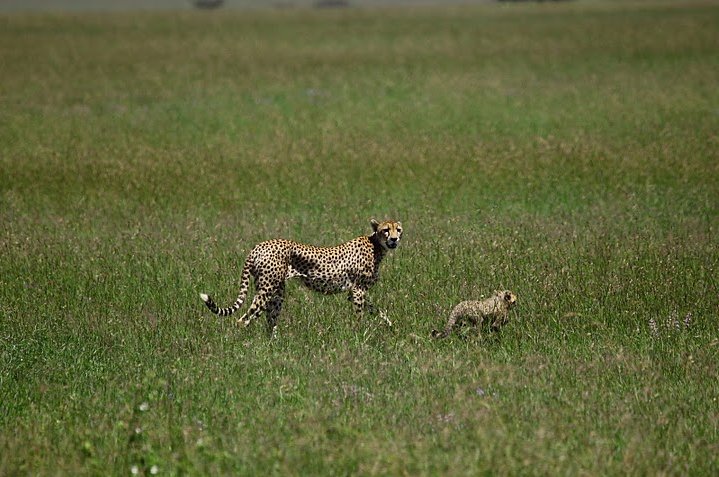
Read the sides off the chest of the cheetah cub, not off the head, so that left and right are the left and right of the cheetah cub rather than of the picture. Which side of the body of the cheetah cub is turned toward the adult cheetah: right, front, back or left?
back

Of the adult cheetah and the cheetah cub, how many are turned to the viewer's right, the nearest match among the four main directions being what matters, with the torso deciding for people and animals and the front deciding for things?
2

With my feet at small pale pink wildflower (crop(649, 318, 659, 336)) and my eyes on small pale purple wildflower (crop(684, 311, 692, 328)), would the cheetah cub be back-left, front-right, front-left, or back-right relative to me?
back-left

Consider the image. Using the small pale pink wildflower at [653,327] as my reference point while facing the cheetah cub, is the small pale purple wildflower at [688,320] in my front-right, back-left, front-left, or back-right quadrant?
back-right

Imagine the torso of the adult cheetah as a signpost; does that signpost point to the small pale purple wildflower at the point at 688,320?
yes

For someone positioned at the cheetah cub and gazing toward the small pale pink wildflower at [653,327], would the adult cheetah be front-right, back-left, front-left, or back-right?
back-left

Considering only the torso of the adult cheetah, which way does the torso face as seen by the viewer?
to the viewer's right

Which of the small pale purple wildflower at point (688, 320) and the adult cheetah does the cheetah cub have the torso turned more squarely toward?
the small pale purple wildflower

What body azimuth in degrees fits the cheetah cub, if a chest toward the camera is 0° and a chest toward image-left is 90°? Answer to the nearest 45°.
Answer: approximately 270°
